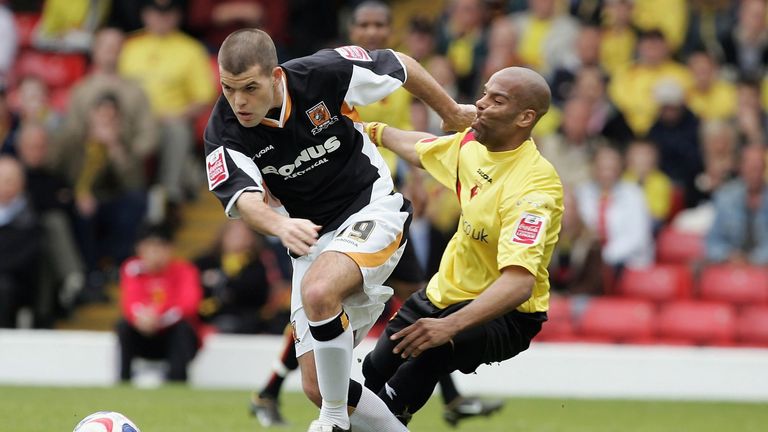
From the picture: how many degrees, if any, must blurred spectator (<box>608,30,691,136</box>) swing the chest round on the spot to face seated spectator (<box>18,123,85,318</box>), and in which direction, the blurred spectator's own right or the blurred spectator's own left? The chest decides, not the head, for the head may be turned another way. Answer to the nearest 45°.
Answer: approximately 45° to the blurred spectator's own right

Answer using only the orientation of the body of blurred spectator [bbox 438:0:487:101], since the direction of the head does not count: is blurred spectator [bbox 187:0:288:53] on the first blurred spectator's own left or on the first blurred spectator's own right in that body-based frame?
on the first blurred spectator's own right

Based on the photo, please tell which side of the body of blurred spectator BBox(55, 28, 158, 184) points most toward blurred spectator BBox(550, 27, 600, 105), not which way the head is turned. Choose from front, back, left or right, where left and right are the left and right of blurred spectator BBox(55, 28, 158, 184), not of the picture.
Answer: left

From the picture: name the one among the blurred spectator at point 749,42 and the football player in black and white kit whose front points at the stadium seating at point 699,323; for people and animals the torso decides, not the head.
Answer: the blurred spectator

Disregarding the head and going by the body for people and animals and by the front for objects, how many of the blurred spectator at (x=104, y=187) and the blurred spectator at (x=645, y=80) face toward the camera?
2

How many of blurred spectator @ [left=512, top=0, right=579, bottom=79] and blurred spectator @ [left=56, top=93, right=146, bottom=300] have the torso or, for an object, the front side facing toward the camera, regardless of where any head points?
2

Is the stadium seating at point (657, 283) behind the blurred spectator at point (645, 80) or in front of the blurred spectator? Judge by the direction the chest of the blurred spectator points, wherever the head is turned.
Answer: in front

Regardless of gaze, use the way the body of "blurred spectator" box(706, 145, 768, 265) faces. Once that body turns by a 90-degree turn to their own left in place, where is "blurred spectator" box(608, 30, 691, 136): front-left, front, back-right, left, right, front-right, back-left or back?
back-left

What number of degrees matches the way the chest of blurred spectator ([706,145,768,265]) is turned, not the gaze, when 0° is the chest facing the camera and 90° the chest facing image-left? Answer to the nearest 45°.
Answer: approximately 0°

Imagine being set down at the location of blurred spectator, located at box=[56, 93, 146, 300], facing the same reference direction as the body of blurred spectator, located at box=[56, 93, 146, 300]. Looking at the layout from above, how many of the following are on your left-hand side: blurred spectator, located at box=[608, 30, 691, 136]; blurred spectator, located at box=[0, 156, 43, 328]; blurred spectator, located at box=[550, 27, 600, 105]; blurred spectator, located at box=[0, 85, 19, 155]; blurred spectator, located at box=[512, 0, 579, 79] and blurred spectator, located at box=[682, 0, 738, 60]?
4

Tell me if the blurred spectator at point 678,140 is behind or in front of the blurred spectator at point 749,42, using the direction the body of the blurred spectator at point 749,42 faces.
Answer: in front

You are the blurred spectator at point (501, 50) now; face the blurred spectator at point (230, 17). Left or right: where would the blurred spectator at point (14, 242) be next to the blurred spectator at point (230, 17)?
left
